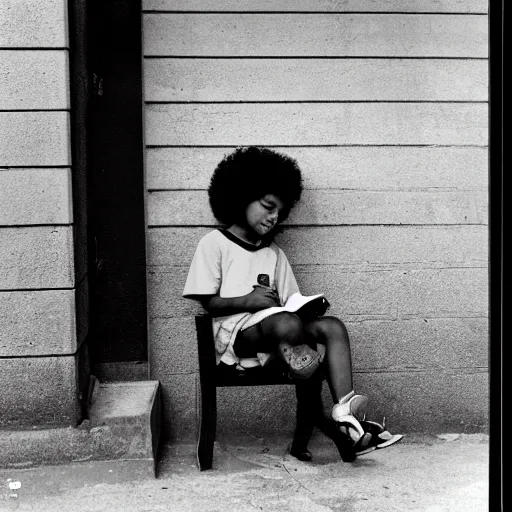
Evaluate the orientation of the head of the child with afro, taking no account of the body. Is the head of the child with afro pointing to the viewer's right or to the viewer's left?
to the viewer's right

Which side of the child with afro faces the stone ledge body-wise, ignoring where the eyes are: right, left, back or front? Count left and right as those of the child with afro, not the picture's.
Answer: right

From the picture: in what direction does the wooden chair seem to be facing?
to the viewer's right
